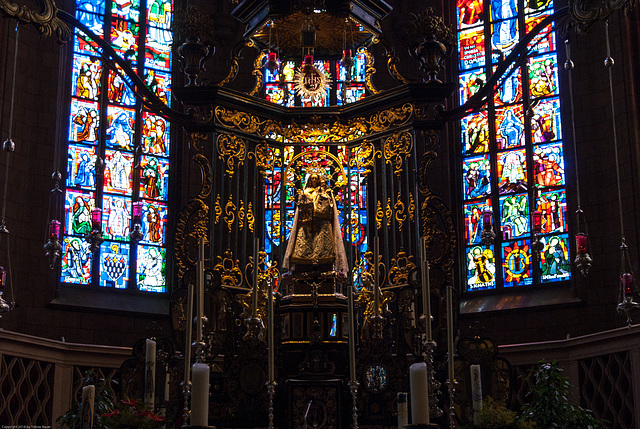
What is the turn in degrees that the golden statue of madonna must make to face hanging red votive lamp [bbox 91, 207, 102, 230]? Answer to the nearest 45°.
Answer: approximately 90° to its right

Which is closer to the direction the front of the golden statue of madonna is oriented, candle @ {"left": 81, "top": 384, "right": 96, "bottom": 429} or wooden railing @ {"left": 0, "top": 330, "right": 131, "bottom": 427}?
the candle

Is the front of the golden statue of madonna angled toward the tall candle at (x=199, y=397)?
yes

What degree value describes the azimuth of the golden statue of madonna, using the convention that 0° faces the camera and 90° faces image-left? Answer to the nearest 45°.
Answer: approximately 0°

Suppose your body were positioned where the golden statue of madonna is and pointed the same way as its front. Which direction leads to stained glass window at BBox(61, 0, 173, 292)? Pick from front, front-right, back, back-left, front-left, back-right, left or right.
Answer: back-right

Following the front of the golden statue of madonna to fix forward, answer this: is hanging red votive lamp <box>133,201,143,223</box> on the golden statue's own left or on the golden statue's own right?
on the golden statue's own right

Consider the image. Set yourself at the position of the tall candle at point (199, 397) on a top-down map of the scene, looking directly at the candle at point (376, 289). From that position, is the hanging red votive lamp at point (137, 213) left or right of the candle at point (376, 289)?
left

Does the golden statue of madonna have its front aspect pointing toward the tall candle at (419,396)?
yes

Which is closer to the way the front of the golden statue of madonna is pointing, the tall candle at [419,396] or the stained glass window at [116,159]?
the tall candle

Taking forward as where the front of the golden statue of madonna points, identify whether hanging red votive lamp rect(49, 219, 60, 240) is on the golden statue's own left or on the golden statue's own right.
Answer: on the golden statue's own right
